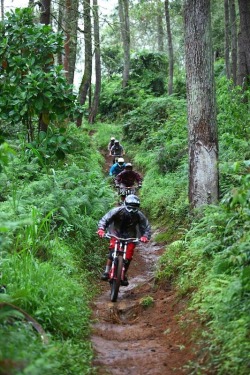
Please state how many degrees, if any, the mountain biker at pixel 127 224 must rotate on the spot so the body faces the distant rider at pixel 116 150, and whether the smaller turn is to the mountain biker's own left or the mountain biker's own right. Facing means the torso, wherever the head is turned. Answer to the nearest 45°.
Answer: approximately 180°

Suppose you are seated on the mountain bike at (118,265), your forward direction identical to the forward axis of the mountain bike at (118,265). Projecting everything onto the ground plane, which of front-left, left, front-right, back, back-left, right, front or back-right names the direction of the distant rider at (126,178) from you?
back

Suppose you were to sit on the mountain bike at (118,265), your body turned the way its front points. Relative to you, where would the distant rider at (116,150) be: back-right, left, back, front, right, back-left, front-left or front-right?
back

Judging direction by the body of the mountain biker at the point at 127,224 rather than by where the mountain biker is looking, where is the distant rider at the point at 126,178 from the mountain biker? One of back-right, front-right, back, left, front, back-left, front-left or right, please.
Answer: back

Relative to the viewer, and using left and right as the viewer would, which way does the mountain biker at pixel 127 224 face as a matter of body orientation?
facing the viewer

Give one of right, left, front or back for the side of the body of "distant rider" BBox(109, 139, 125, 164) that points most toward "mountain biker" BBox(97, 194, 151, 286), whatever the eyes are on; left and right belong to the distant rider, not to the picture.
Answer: front

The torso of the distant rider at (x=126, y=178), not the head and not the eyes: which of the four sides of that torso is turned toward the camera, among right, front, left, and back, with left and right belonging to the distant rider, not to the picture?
front

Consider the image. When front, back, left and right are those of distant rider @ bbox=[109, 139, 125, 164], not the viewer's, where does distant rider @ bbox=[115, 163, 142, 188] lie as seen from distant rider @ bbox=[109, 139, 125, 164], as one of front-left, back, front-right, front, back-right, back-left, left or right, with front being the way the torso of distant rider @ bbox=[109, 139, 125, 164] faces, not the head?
front

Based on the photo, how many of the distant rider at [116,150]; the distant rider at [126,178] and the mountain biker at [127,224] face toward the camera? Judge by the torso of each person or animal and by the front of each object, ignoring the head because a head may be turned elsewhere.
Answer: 3

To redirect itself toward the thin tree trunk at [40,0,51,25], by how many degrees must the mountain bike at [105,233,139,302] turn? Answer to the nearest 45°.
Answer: approximately 180°

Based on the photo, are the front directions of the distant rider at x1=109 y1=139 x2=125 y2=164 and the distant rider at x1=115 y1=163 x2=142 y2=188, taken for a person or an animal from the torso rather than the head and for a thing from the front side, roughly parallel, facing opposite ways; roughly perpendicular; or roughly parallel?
roughly parallel
